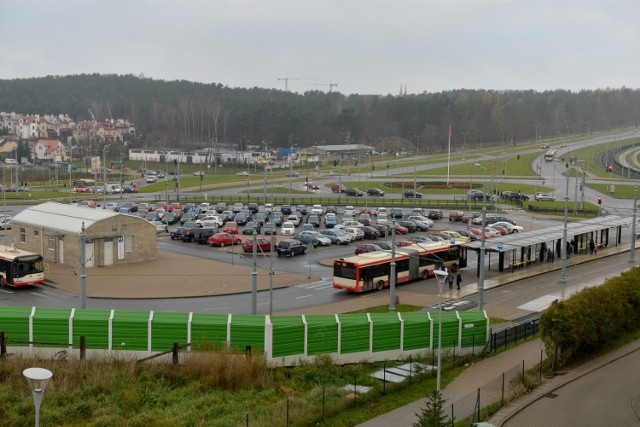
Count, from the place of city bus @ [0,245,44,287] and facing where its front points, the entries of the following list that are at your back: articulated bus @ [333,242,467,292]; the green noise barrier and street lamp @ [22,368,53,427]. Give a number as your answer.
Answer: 0

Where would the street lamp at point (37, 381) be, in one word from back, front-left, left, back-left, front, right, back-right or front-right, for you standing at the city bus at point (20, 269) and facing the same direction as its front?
front-right

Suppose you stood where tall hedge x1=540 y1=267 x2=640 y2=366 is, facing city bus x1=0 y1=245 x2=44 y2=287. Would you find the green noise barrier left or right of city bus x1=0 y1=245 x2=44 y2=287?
left

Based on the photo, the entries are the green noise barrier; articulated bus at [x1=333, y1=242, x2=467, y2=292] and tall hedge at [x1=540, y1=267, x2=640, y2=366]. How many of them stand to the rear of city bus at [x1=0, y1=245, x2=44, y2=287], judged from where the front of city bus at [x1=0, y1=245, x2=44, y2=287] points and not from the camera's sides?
0

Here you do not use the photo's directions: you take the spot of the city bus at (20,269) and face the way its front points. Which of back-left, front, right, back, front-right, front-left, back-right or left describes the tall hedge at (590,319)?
front

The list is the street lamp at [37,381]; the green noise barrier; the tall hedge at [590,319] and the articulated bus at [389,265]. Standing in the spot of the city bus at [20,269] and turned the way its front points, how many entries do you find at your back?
0

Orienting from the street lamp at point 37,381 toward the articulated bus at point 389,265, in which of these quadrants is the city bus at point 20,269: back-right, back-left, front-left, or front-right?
front-left

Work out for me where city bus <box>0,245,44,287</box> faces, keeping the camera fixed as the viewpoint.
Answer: facing the viewer and to the right of the viewer

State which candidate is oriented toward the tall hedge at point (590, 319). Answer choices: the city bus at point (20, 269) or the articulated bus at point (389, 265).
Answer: the city bus

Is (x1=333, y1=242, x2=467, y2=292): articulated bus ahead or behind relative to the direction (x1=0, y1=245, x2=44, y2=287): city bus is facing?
ahead

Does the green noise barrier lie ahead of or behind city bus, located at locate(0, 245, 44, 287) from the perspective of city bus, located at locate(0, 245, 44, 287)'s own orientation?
ahead
